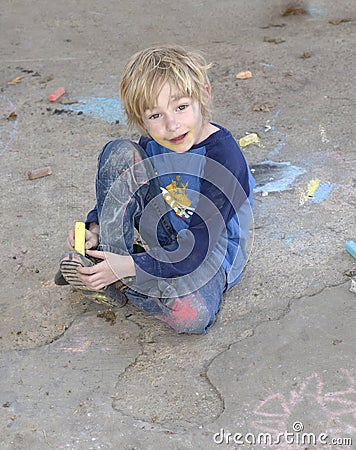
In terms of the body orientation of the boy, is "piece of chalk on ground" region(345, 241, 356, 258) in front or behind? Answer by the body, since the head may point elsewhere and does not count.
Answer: behind

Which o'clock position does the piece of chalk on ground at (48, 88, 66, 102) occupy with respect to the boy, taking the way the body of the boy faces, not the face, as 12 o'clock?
The piece of chalk on ground is roughly at 4 o'clock from the boy.

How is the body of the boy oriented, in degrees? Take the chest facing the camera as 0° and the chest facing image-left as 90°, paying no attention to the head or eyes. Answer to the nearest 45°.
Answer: approximately 45°

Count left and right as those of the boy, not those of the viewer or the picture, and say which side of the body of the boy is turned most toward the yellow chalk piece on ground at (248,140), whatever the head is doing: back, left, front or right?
back

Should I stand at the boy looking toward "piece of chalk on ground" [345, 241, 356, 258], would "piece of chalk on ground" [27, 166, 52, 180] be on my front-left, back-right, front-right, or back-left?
back-left

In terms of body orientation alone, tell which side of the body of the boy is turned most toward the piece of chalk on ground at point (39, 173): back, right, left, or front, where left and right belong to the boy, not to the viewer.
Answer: right

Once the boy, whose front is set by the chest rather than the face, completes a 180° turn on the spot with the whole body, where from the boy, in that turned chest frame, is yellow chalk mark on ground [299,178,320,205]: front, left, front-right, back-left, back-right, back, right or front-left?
front
